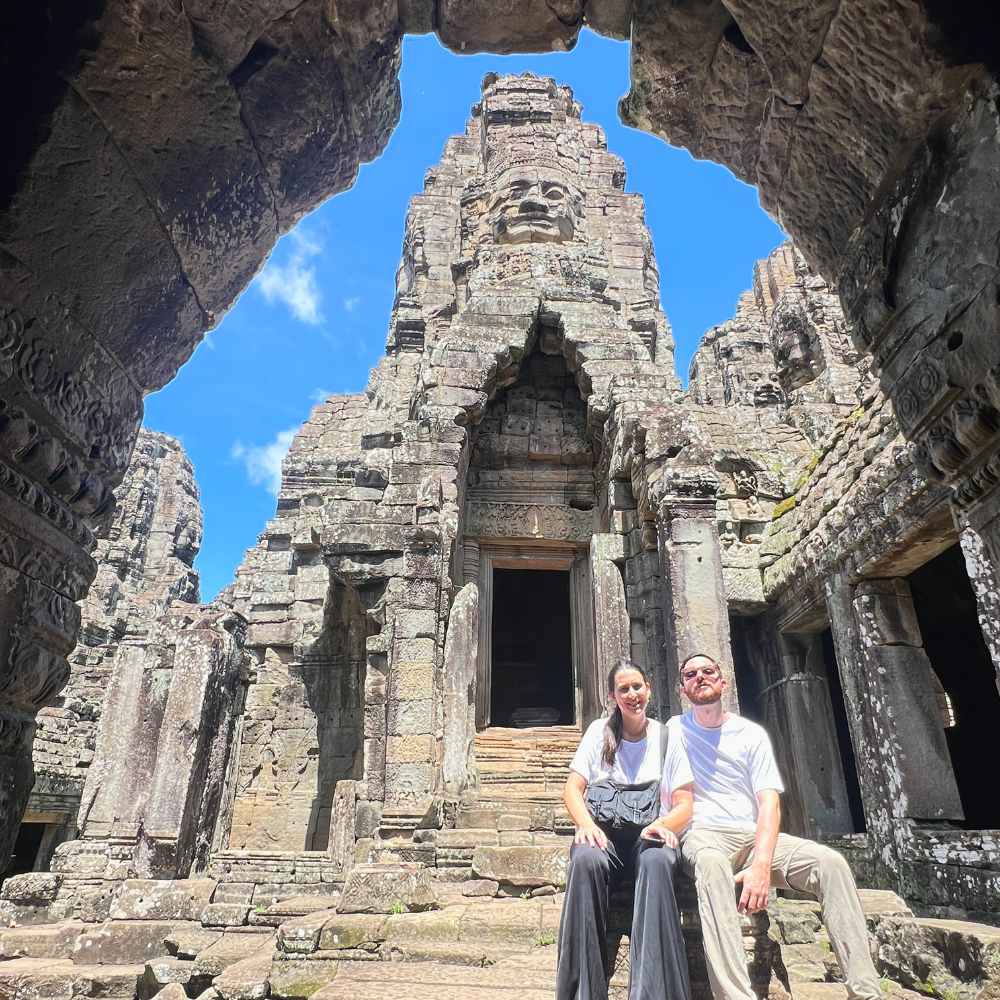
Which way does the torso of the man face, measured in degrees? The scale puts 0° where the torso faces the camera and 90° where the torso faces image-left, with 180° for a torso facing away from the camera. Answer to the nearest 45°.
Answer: approximately 0°

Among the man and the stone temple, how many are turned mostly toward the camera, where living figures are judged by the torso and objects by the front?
2

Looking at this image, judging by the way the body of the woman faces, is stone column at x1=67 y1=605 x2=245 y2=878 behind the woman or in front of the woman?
behind

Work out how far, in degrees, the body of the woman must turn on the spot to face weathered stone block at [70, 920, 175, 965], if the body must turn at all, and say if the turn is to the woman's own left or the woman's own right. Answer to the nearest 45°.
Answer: approximately 135° to the woman's own right

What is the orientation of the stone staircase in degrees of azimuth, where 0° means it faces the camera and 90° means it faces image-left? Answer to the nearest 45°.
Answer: approximately 0°

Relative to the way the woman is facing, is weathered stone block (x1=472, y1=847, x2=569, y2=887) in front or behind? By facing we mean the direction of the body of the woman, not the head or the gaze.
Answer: behind

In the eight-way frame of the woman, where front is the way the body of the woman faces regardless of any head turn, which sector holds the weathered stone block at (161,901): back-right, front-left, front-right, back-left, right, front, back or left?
back-right

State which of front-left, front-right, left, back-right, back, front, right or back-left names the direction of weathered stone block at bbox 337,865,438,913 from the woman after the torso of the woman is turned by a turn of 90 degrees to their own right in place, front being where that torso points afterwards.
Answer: front-right

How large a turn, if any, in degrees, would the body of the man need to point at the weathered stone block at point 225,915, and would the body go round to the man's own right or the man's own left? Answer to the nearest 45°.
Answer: approximately 135° to the man's own right

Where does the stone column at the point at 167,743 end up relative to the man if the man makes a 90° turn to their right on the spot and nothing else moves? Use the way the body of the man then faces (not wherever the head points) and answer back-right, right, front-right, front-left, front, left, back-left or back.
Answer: front-right
